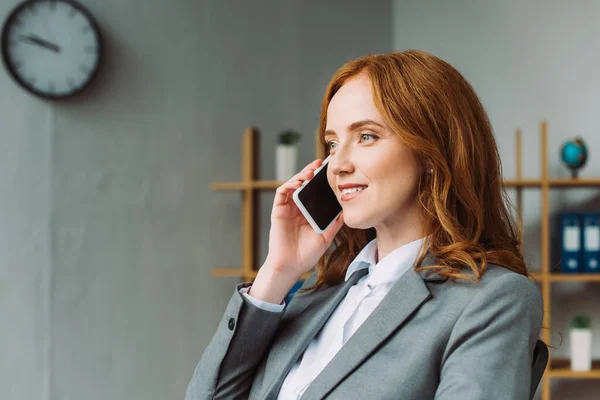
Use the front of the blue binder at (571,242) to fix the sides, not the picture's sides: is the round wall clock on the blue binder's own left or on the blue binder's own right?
on the blue binder's own right

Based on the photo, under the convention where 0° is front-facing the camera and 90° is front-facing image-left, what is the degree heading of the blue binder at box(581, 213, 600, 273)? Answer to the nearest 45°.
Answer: approximately 0°

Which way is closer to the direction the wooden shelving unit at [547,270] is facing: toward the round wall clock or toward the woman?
the woman
